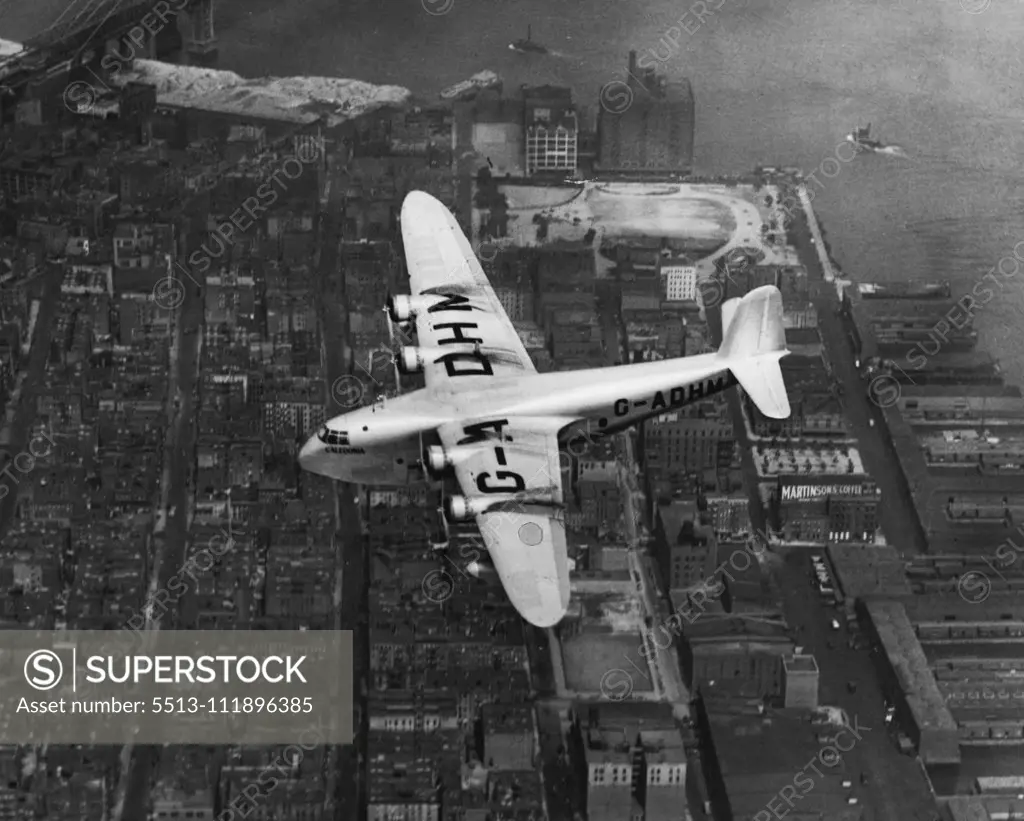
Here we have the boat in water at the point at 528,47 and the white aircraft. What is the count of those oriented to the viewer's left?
2

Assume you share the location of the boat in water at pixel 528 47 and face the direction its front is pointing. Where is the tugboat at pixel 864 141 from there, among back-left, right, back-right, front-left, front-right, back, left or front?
back

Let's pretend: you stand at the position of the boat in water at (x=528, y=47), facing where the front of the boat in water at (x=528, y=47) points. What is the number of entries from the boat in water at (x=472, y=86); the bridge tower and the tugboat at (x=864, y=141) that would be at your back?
1

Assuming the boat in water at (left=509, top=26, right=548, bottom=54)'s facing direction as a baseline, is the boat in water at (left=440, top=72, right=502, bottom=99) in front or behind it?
in front

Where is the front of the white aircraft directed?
to the viewer's left

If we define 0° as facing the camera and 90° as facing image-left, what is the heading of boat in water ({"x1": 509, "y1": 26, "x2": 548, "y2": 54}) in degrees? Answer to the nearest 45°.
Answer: approximately 90°

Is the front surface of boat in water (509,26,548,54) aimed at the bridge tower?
yes
